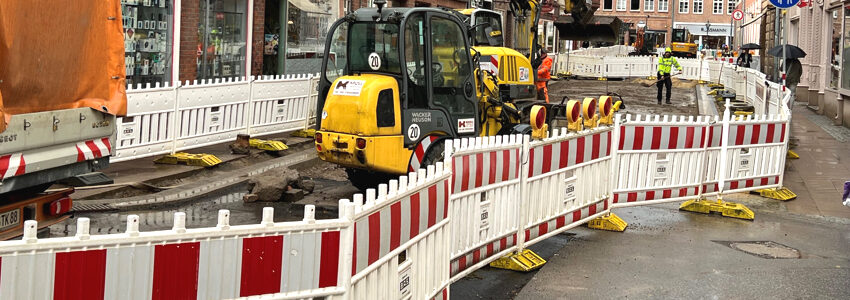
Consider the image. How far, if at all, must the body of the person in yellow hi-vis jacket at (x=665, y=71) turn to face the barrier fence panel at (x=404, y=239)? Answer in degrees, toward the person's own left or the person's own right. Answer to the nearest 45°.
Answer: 0° — they already face it

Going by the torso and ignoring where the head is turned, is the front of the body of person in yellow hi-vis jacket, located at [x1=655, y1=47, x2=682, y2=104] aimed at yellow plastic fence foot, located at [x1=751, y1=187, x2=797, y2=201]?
yes

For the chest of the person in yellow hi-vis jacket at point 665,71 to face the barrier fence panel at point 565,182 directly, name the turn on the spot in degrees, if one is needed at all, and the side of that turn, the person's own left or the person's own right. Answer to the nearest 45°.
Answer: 0° — they already face it

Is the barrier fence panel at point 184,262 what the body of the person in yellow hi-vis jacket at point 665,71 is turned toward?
yes

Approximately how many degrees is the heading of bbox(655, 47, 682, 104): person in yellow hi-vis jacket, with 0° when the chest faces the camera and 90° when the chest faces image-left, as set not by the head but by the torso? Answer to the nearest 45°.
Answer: approximately 0°

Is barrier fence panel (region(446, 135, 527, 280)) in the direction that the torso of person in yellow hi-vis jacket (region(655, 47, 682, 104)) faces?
yes

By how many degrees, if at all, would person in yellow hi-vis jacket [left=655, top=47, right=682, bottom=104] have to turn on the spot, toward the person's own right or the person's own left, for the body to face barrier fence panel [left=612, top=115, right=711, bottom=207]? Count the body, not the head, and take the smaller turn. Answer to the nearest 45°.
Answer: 0° — they already face it

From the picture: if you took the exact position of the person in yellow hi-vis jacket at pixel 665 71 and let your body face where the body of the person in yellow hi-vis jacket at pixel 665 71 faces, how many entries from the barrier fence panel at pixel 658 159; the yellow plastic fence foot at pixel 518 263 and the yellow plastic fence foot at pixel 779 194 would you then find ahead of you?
3
